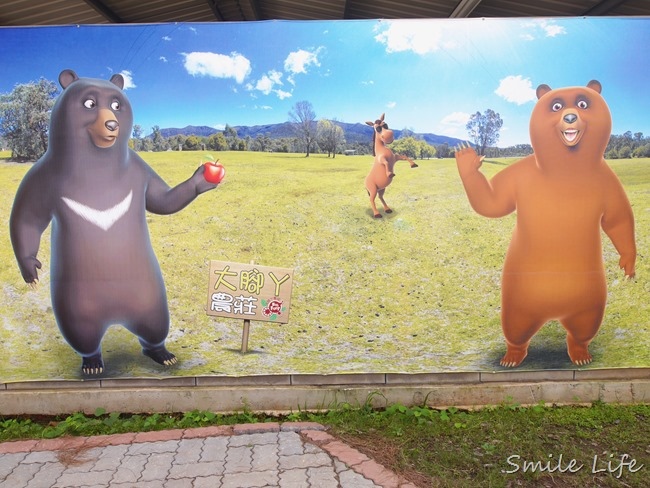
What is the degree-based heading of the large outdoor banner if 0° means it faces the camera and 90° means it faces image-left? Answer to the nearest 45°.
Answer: approximately 0°
